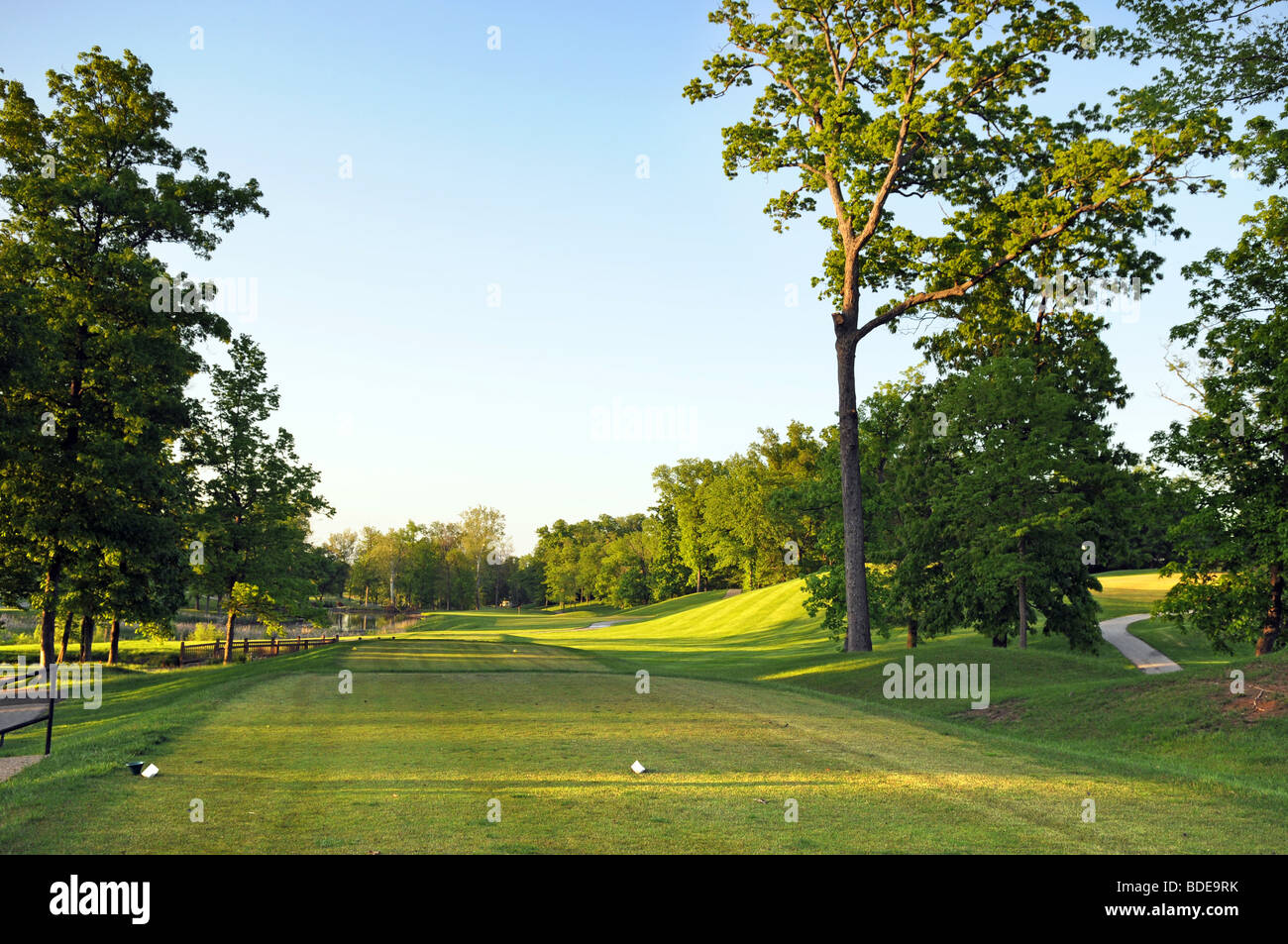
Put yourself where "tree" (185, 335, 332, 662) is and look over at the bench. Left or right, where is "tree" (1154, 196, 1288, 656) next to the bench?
left

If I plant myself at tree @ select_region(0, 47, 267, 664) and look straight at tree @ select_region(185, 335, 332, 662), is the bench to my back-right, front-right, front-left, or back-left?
back-right

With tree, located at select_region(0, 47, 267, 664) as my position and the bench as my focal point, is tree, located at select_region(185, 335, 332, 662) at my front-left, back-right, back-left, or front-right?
back-left
